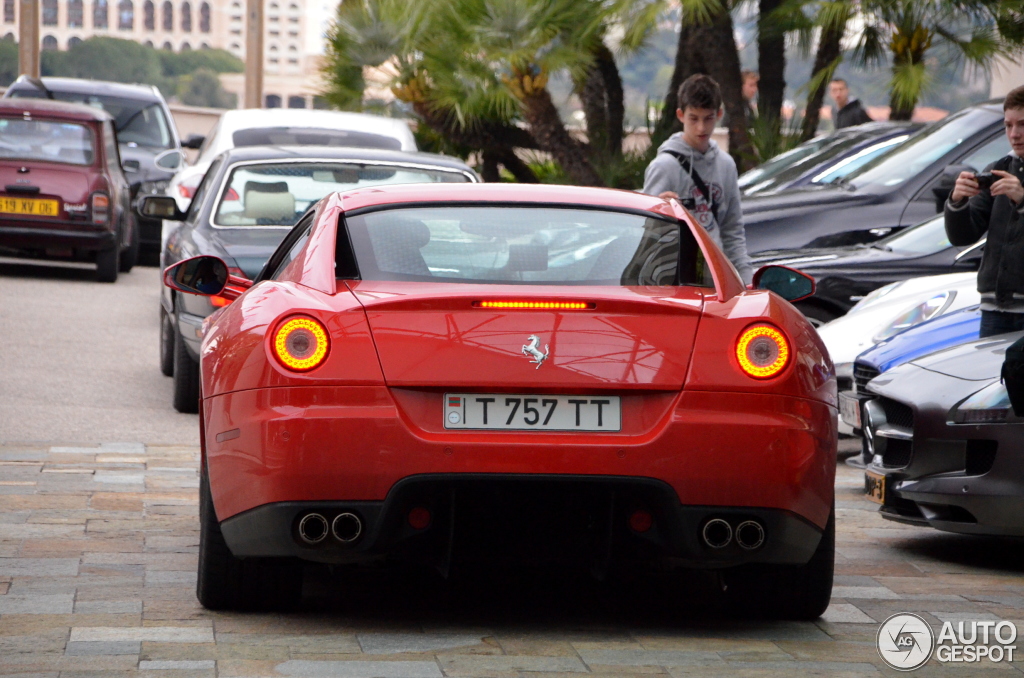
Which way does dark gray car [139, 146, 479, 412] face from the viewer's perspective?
away from the camera

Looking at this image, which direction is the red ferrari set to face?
away from the camera

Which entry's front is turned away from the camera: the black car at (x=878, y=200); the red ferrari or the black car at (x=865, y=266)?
the red ferrari

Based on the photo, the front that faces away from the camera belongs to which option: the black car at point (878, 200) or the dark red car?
the dark red car

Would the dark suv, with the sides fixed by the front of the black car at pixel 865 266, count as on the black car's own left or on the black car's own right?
on the black car's own right

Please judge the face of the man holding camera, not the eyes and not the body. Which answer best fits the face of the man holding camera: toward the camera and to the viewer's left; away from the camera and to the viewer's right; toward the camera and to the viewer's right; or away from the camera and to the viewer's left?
toward the camera and to the viewer's left

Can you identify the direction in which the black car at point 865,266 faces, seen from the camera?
facing the viewer and to the left of the viewer

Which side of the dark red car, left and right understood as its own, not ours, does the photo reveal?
back

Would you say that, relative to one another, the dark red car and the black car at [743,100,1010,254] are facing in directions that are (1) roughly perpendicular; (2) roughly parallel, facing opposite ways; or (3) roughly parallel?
roughly perpendicular

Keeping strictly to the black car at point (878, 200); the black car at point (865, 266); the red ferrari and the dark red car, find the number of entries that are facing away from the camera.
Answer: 2
